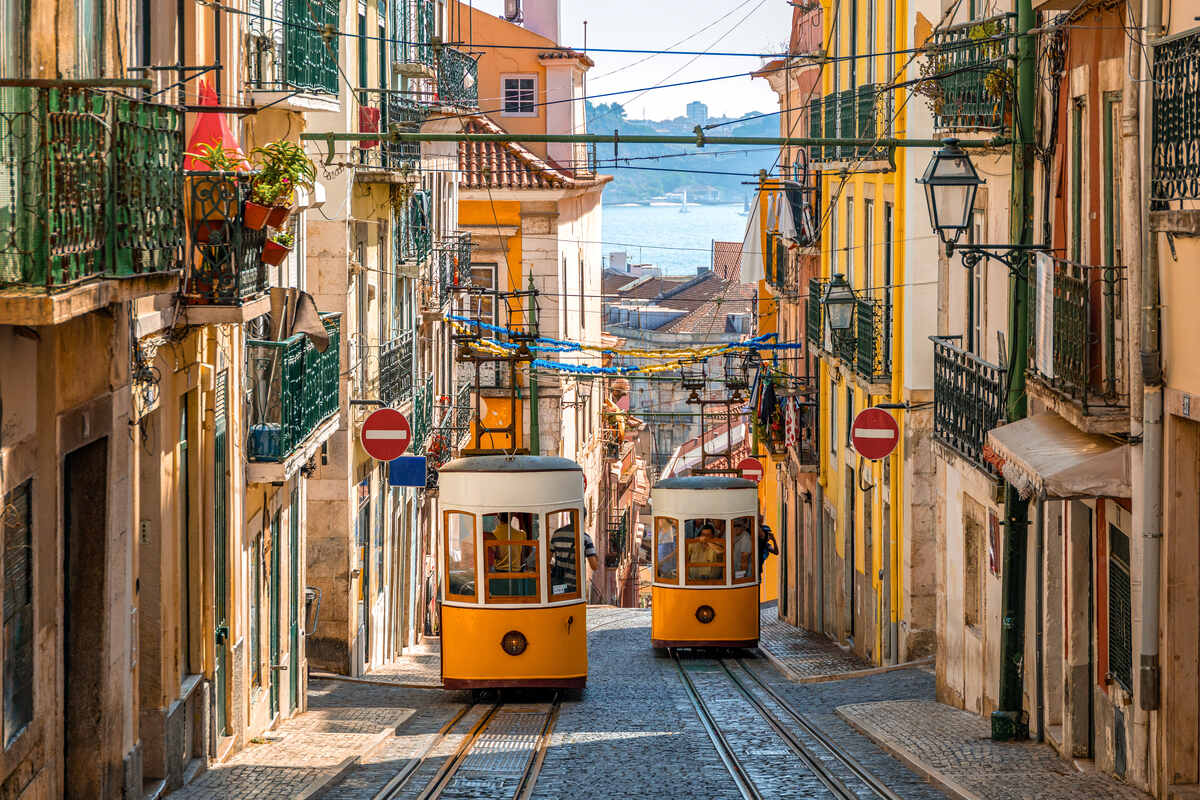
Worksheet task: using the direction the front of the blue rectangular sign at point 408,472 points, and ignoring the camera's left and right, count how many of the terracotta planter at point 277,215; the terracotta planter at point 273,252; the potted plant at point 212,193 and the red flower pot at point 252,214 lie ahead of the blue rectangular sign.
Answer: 4

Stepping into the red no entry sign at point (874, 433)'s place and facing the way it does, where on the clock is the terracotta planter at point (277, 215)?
The terracotta planter is roughly at 1 o'clock from the red no entry sign.

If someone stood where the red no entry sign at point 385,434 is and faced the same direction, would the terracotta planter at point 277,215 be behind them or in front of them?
in front

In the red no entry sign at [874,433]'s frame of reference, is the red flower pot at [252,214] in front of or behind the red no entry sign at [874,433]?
in front

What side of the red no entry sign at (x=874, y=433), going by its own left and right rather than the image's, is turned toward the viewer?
front

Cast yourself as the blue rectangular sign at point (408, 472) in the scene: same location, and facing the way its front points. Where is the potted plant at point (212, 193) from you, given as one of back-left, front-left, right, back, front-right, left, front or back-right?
front

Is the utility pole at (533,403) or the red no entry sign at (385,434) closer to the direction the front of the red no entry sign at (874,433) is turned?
the red no entry sign

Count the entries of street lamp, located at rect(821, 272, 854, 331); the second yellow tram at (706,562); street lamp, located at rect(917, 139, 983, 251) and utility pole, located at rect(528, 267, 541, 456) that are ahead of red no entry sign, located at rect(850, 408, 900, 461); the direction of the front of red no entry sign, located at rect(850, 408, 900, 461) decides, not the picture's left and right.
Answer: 1

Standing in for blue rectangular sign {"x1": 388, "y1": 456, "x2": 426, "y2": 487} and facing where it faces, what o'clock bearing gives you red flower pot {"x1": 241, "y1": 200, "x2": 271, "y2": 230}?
The red flower pot is roughly at 12 o'clock from the blue rectangular sign.

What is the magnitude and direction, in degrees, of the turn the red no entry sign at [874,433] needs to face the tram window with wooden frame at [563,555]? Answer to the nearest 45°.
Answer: approximately 45° to its right

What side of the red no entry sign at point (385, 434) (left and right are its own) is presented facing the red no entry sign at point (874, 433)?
left

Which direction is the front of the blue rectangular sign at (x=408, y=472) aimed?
toward the camera
